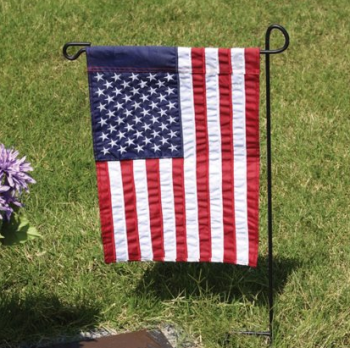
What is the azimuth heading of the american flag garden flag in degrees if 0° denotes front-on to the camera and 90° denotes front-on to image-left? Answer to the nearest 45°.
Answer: approximately 0°

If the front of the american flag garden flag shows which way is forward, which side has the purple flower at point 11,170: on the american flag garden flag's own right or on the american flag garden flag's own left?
on the american flag garden flag's own right

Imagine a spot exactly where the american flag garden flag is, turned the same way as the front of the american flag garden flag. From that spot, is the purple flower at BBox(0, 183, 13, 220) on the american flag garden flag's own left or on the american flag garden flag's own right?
on the american flag garden flag's own right
